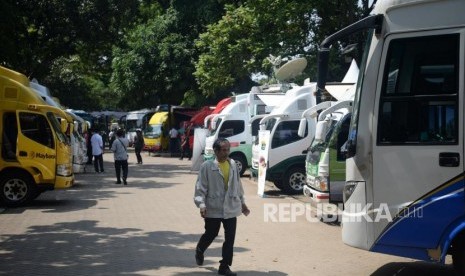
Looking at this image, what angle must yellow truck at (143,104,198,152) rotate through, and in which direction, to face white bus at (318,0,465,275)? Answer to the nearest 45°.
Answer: approximately 45° to its left

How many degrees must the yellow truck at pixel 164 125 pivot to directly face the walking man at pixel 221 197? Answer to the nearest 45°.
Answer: approximately 45° to its left

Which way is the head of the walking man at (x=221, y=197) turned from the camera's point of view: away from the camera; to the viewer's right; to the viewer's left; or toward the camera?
toward the camera

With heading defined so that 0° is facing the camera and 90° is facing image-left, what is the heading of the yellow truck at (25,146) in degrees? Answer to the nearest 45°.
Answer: approximately 270°

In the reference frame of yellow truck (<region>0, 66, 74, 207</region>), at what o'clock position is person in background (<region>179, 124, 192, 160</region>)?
The person in background is roughly at 10 o'clock from the yellow truck.

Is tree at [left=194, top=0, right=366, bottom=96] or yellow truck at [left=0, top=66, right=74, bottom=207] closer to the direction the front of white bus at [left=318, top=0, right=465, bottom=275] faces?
the yellow truck

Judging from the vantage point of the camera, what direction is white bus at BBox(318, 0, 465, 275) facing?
facing to the left of the viewer

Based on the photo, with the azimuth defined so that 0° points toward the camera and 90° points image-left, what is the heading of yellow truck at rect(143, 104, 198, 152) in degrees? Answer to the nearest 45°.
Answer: approximately 45°
